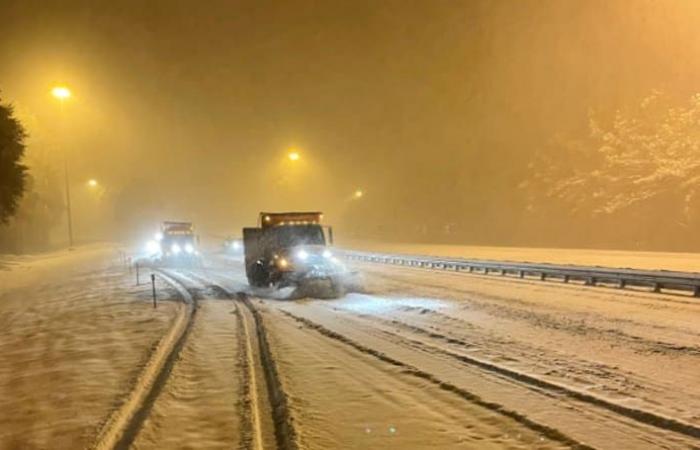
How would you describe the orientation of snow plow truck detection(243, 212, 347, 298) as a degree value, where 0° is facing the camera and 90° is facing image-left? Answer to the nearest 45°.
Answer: approximately 315°

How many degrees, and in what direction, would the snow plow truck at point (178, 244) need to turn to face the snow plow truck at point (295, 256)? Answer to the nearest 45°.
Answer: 0° — it already faces it

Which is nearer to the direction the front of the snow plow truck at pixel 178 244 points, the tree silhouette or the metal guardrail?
the metal guardrail

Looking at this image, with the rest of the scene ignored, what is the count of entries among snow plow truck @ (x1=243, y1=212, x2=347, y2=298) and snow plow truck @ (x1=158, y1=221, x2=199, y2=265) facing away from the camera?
0

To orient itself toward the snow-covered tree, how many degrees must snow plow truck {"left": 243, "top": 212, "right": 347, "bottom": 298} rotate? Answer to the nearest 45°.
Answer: approximately 90° to its left

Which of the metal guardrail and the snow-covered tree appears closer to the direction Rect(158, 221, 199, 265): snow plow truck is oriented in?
the metal guardrail

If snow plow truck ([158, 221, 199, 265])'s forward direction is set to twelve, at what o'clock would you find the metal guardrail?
The metal guardrail is roughly at 11 o'clock from the snow plow truck.

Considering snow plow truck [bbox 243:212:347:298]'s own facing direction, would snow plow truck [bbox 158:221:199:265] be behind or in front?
behind

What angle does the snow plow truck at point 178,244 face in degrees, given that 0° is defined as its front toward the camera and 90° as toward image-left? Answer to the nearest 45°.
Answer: approximately 0°

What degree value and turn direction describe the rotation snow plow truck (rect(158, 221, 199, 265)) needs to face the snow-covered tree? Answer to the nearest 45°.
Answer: approximately 90° to its left

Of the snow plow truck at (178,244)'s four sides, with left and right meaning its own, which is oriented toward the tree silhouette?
right
